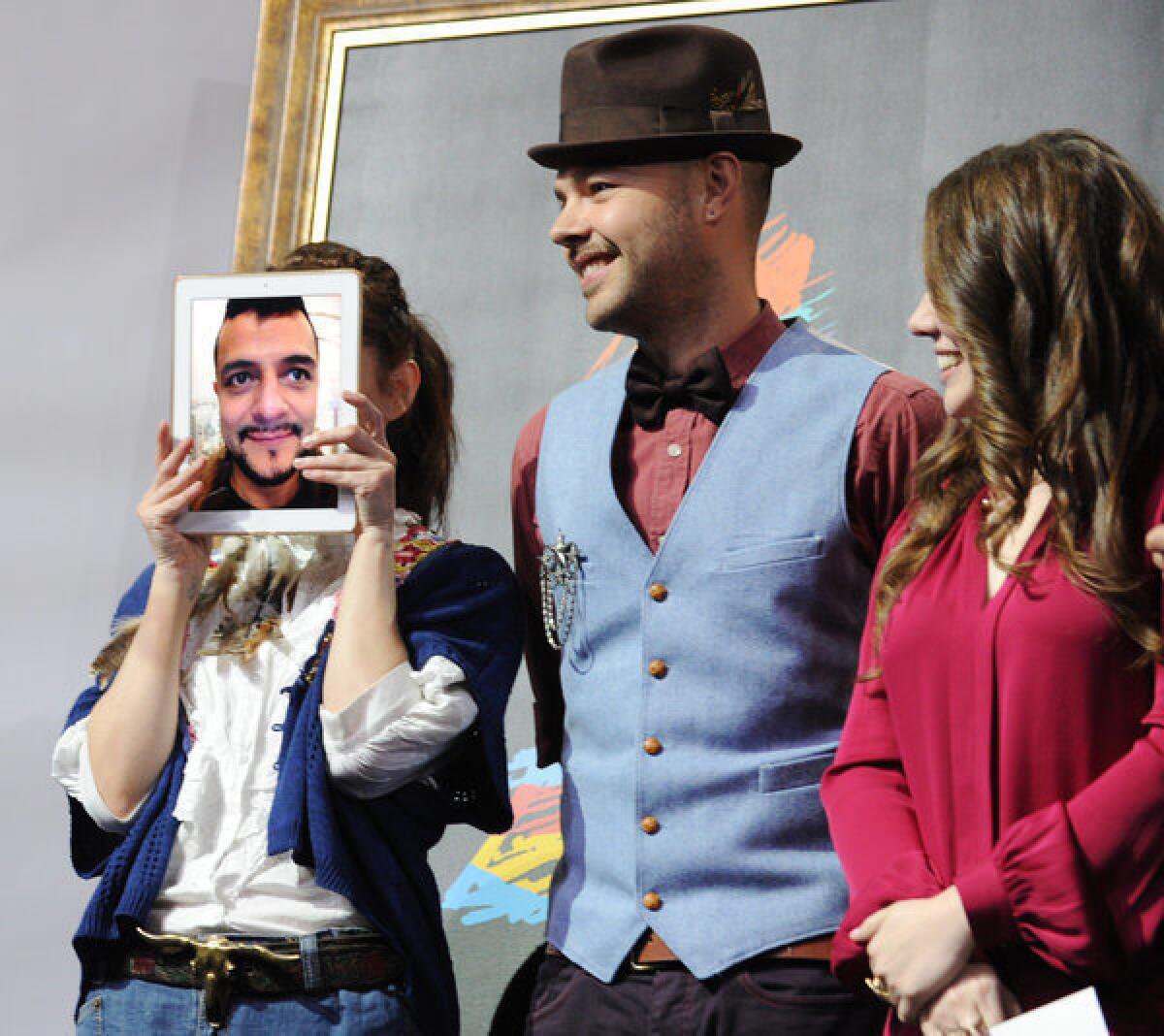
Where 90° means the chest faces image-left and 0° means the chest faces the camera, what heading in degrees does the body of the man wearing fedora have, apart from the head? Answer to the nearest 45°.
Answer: approximately 45°

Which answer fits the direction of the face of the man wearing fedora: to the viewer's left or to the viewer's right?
to the viewer's left

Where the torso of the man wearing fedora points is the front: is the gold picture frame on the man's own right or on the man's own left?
on the man's own right

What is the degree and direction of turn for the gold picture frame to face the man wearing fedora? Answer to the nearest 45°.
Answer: approximately 45° to its left

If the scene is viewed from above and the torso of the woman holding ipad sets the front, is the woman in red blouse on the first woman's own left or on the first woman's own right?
on the first woman's own left

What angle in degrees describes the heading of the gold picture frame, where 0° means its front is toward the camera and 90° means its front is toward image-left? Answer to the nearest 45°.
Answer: approximately 0°

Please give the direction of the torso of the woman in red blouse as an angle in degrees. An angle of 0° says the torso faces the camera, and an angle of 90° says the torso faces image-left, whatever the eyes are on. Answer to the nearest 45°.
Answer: approximately 45°

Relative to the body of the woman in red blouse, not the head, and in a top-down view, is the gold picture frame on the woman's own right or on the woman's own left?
on the woman's own right
